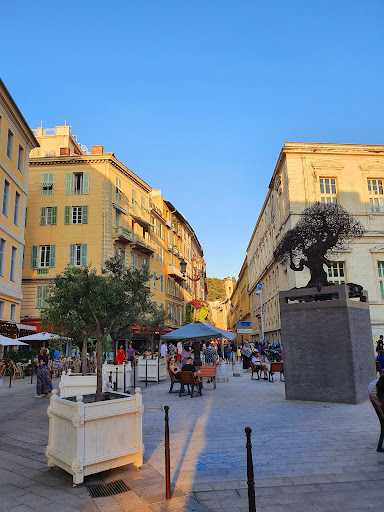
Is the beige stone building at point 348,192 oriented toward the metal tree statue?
yes

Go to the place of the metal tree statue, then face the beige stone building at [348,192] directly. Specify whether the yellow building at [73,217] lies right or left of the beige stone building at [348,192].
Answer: left

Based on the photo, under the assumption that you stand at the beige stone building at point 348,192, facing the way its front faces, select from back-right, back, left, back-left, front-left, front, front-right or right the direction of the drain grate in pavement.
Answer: front

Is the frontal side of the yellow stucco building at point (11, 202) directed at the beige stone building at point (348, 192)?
yes

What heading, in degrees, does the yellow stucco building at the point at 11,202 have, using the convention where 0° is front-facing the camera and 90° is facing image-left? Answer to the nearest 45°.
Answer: approximately 270°

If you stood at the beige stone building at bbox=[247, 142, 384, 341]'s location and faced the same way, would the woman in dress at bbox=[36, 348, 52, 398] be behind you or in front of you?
in front

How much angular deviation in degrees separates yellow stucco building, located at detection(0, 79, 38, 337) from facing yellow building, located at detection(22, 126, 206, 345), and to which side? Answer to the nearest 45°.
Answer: approximately 45° to its left

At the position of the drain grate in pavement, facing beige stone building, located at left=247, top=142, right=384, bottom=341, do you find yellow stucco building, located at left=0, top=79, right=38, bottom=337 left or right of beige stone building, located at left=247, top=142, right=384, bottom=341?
left
